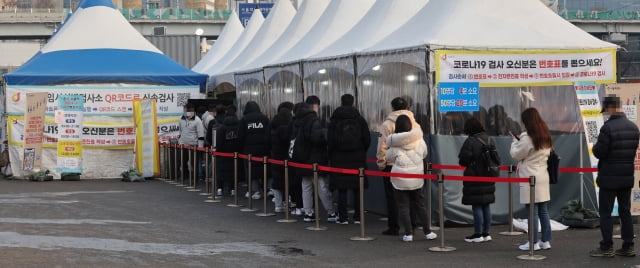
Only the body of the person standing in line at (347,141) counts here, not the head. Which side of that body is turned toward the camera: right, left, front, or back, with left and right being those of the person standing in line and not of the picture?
back

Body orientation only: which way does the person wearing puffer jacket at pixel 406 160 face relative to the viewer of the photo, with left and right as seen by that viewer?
facing away from the viewer

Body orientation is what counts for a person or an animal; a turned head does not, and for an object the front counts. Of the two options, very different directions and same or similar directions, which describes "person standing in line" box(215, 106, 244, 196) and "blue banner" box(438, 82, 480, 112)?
very different directions

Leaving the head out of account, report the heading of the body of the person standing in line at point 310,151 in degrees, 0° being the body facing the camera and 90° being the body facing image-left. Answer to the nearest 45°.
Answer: approximately 135°

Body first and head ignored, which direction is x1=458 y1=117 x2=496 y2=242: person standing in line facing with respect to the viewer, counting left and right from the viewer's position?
facing to the left of the viewer

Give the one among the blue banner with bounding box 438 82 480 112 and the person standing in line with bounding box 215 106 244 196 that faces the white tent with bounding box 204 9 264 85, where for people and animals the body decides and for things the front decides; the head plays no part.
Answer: the person standing in line

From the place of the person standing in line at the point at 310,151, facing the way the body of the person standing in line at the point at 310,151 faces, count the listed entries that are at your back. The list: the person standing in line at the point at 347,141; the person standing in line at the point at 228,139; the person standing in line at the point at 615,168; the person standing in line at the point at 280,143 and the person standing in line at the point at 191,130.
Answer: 2
